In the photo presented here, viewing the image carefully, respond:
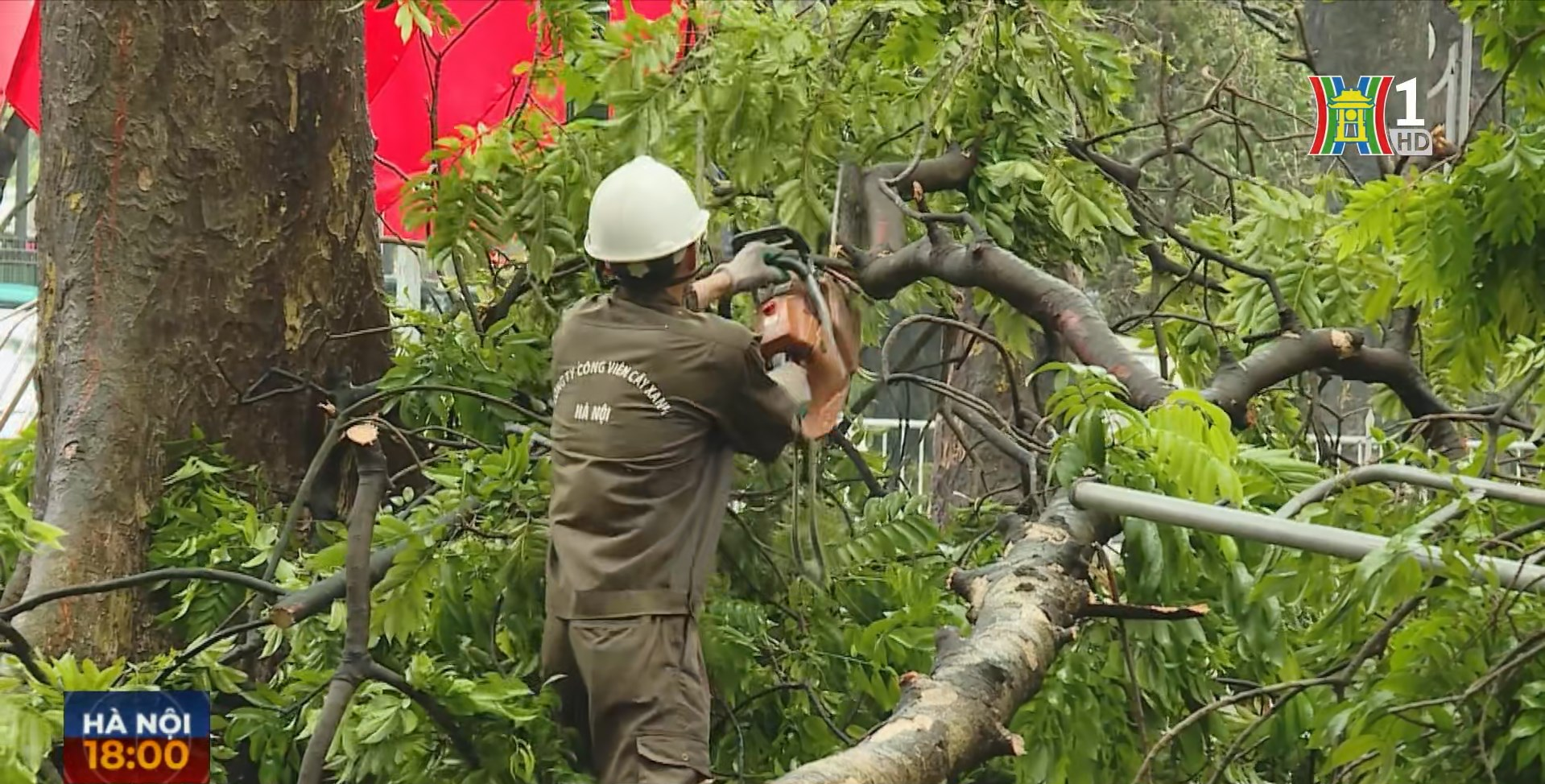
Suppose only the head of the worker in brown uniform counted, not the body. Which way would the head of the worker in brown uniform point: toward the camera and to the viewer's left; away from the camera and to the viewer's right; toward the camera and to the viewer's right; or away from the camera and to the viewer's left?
away from the camera and to the viewer's right

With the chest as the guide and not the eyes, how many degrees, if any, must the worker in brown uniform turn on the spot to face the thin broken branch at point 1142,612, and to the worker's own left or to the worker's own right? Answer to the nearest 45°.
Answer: approximately 45° to the worker's own right

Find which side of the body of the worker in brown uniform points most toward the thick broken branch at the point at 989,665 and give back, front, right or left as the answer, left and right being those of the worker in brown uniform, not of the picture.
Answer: right

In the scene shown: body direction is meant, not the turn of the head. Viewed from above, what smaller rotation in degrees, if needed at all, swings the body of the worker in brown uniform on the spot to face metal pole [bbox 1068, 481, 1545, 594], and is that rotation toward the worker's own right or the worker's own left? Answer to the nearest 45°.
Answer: approximately 90° to the worker's own right

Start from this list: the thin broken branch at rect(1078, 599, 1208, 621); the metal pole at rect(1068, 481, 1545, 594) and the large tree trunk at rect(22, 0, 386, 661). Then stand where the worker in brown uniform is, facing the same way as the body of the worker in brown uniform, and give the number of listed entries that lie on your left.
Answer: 1

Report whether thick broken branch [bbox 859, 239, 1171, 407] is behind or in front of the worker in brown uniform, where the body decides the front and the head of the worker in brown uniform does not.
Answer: in front

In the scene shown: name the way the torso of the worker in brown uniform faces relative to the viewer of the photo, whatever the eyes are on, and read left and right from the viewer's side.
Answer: facing away from the viewer and to the right of the viewer

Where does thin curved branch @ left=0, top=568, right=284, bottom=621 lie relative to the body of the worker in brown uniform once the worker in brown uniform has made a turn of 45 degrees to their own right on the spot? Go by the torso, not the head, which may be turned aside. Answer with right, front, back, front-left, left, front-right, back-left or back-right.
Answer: back

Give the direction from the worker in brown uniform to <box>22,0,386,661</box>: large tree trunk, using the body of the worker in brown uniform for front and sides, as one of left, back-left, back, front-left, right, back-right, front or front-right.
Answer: left
